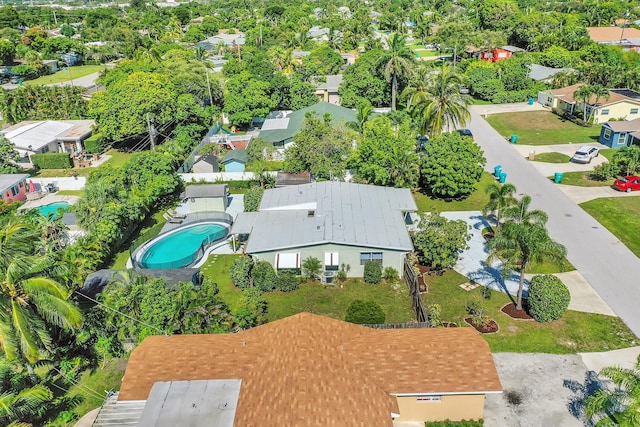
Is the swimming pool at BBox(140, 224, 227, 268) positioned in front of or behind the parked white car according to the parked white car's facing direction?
behind

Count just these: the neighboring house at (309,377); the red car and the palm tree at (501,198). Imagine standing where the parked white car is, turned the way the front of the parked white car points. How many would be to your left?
0

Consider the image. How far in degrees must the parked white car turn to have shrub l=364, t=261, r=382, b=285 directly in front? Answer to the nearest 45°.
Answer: approximately 135° to its right

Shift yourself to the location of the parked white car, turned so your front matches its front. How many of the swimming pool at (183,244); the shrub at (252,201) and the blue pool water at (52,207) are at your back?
3

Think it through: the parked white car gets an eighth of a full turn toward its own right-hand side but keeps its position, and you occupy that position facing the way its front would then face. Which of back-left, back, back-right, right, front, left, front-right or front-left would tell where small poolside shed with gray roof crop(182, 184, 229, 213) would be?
back-right

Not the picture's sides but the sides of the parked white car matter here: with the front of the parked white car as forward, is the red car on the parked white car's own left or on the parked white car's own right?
on the parked white car's own right

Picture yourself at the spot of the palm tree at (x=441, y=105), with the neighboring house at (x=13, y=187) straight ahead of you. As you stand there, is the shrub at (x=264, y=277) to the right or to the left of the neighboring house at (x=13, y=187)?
left

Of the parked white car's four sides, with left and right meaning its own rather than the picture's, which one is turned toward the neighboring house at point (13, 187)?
back

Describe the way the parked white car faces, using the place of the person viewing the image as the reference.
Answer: facing away from the viewer and to the right of the viewer

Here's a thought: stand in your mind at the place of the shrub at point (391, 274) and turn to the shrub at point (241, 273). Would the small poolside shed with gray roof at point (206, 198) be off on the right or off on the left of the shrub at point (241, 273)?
right

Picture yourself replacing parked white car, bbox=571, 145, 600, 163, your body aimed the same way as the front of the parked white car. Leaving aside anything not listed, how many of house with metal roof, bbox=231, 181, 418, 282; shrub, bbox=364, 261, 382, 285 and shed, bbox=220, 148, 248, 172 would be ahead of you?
0

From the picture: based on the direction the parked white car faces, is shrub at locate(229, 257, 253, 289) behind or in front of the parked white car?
behind

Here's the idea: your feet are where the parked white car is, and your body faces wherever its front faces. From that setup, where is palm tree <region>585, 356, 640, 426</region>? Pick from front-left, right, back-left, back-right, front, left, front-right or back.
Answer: back-right

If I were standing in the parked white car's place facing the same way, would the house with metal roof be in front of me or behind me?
behind

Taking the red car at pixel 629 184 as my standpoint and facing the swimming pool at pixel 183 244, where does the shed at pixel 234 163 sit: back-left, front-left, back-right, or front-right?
front-right
